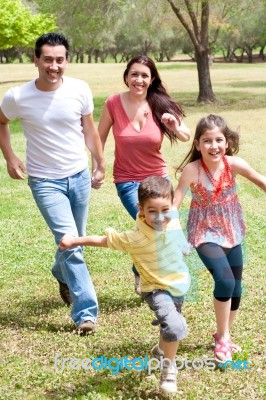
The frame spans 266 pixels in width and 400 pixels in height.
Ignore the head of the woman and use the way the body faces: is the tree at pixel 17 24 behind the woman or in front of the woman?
behind

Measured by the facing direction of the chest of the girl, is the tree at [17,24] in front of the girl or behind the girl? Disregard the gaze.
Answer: behind

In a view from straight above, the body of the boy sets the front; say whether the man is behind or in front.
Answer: behind

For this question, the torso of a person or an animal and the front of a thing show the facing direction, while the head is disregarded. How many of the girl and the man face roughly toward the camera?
2

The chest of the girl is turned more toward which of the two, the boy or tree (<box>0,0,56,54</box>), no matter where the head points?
the boy

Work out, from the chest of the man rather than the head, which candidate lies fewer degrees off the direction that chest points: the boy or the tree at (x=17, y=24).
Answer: the boy

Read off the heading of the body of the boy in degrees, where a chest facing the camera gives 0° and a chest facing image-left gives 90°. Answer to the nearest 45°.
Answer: approximately 0°

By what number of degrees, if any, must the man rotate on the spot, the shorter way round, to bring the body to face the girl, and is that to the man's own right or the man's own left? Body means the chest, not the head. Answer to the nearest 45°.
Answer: approximately 45° to the man's own left

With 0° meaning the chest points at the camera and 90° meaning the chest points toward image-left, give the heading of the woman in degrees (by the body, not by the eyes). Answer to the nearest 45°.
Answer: approximately 0°

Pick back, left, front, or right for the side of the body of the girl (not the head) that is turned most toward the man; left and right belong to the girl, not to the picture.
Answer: right

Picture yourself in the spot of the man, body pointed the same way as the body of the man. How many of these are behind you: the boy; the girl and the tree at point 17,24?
1
